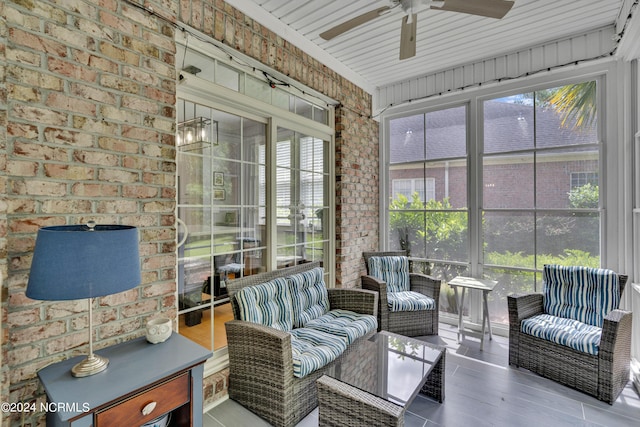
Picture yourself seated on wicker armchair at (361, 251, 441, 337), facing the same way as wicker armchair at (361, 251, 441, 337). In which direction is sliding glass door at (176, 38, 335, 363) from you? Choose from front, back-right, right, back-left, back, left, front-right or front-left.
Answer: right

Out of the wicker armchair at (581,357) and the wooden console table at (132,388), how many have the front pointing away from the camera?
0

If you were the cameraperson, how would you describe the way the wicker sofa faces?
facing the viewer and to the right of the viewer

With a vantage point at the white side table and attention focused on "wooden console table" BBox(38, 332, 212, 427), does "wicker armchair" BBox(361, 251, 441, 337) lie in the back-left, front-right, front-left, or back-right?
front-right

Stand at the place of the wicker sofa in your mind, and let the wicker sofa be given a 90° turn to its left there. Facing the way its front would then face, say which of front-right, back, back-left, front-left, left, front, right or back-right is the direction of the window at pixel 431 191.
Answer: front

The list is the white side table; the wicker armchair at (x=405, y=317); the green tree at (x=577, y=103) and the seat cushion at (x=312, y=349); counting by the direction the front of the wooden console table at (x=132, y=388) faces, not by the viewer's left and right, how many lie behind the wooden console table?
0

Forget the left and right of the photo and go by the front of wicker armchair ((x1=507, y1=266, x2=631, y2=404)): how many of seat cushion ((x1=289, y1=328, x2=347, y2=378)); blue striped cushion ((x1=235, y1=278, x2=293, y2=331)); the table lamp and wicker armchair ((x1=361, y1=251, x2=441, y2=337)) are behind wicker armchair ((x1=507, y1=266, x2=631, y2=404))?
0

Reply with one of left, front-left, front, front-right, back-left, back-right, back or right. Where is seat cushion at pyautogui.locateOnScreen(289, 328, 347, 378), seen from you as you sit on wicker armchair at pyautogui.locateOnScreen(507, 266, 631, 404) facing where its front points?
front

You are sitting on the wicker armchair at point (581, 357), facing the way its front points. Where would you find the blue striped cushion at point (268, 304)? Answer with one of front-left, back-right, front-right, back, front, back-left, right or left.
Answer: front

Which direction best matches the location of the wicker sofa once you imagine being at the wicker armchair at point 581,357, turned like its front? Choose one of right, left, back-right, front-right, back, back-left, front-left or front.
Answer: front

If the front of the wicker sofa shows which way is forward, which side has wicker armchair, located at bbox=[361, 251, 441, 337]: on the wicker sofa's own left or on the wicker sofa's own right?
on the wicker sofa's own left

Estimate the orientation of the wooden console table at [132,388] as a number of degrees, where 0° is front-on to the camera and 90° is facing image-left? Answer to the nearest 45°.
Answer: approximately 315°

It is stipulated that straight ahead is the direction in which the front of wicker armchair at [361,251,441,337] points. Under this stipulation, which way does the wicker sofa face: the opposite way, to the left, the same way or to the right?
the same way

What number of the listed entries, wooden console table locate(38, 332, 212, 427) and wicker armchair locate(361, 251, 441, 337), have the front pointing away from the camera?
0

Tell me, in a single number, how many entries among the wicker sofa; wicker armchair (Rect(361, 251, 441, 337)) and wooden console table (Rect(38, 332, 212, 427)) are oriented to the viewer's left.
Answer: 0

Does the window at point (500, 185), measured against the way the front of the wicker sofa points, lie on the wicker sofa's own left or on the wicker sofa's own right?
on the wicker sofa's own left

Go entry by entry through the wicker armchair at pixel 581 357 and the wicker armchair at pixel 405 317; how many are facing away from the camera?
0
